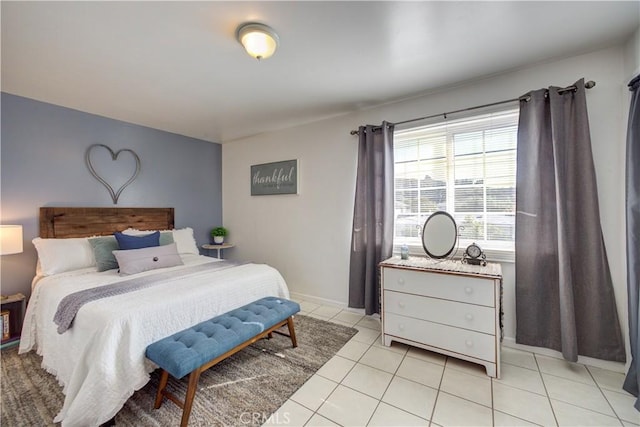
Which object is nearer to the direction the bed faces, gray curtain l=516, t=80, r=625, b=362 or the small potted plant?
the gray curtain

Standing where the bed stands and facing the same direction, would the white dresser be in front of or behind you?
in front

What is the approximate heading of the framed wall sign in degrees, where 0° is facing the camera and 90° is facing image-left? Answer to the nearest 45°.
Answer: approximately 45°

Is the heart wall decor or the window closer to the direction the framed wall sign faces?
the heart wall decor

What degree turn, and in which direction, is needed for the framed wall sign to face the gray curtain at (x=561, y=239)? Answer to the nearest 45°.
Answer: approximately 90° to its left

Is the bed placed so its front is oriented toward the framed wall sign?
no

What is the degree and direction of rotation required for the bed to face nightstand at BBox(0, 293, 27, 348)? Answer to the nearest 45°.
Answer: approximately 180°

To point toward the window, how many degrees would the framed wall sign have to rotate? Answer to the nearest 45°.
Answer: approximately 90° to its left

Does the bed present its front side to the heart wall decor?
no

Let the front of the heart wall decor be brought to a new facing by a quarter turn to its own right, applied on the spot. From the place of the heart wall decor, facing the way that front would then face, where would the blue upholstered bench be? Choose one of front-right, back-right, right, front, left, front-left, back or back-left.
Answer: left

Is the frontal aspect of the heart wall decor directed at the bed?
yes

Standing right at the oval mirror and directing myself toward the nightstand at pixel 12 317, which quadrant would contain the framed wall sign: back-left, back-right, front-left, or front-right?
front-right

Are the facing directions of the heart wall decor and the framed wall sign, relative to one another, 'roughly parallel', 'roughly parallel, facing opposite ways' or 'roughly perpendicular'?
roughly perpendicular

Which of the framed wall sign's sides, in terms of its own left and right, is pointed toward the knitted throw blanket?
front

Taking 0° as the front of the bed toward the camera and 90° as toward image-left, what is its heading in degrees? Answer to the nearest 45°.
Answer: approximately 315°

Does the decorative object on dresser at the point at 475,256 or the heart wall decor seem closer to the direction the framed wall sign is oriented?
the heart wall decor
